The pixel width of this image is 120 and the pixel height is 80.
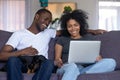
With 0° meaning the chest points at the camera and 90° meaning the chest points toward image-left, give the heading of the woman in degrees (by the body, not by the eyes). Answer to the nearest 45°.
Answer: approximately 0°

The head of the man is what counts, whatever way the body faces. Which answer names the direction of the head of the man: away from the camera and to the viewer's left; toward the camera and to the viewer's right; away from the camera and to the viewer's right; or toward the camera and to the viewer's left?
toward the camera and to the viewer's right

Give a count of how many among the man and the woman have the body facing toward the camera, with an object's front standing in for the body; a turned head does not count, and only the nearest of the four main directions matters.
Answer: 2

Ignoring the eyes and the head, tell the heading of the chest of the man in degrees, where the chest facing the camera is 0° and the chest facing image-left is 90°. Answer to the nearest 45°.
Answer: approximately 0°
